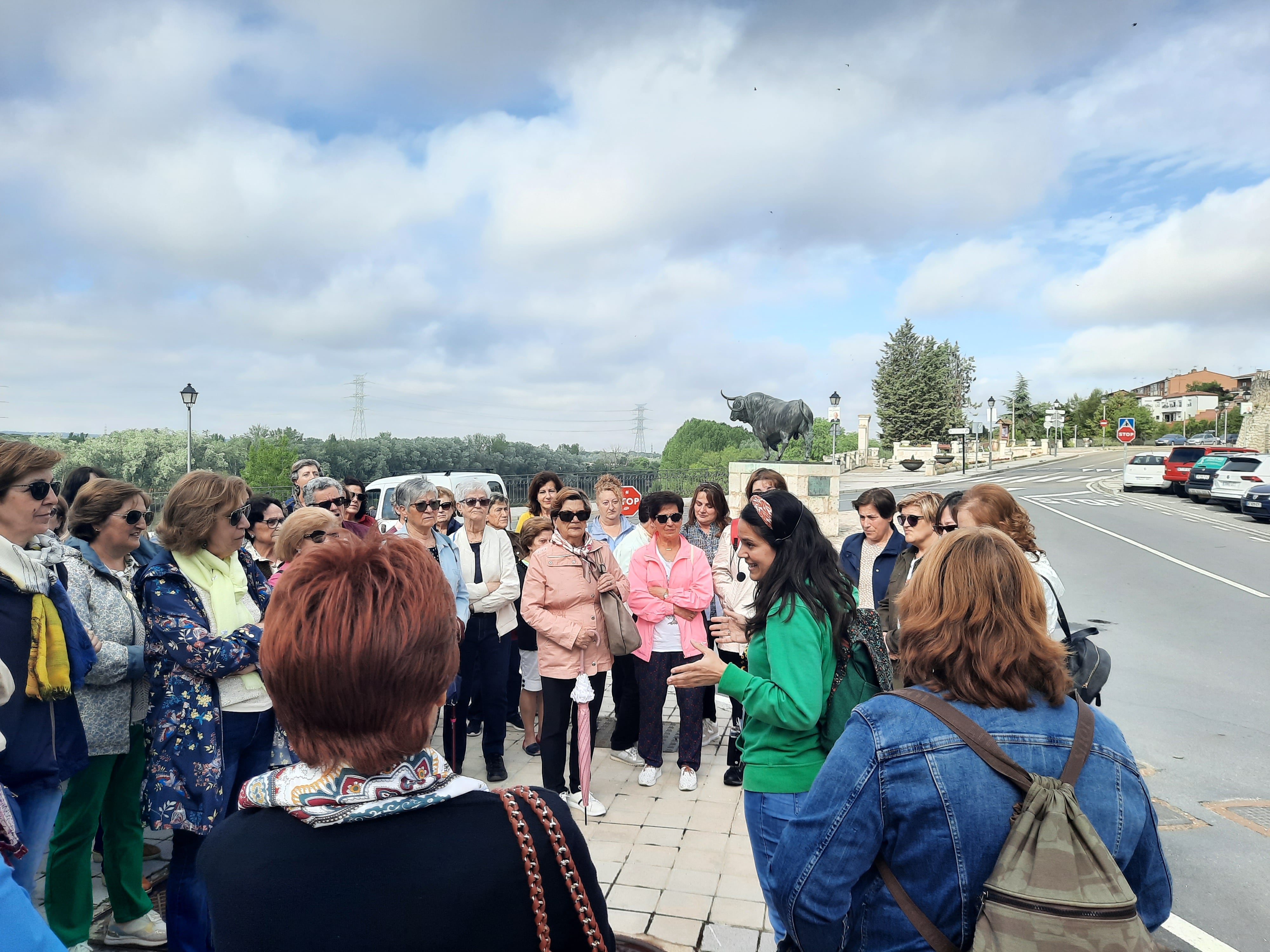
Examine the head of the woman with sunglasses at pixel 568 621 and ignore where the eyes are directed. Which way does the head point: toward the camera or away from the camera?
toward the camera

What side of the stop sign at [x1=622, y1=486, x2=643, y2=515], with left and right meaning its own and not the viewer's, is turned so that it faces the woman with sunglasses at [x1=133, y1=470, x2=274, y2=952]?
front

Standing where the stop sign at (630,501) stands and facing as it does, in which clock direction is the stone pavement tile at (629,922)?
The stone pavement tile is roughly at 12 o'clock from the stop sign.

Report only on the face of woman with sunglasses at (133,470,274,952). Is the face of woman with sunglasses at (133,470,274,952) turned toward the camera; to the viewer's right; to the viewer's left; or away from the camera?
to the viewer's right

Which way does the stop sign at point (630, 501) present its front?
toward the camera

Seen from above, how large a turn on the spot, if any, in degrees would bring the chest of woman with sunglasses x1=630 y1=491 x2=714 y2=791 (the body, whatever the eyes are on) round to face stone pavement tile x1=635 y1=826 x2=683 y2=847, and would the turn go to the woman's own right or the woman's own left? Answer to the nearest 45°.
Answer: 0° — they already face it

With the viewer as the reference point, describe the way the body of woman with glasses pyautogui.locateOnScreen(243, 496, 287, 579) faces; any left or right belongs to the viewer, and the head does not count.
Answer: facing the viewer and to the right of the viewer

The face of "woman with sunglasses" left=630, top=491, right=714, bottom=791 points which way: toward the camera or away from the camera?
toward the camera

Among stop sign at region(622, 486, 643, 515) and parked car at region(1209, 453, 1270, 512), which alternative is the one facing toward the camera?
the stop sign

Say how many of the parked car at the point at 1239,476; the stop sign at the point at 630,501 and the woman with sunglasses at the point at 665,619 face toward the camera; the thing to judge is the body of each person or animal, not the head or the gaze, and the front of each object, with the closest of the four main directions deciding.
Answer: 2

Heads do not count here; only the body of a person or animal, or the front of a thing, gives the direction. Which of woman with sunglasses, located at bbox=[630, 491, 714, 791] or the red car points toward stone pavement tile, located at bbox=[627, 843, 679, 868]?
the woman with sunglasses

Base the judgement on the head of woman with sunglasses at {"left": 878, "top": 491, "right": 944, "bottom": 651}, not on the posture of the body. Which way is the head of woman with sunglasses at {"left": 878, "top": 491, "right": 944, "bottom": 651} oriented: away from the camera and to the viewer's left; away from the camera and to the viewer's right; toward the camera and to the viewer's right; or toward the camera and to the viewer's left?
toward the camera and to the viewer's left

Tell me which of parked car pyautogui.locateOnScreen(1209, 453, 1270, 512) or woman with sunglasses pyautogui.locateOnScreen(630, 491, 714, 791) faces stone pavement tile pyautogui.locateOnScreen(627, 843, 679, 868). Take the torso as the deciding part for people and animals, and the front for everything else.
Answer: the woman with sunglasses

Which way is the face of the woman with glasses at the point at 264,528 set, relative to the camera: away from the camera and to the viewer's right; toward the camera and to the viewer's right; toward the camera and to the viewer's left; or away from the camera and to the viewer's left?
toward the camera and to the viewer's right

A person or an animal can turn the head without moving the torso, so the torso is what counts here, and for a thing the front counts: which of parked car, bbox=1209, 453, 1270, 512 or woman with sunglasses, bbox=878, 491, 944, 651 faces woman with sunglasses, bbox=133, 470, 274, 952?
woman with sunglasses, bbox=878, 491, 944, 651

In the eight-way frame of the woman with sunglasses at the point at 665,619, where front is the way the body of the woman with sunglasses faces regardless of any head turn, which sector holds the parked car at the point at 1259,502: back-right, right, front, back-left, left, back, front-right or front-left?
back-left
